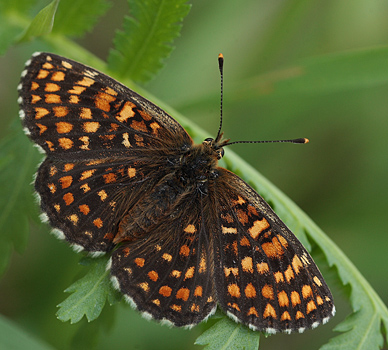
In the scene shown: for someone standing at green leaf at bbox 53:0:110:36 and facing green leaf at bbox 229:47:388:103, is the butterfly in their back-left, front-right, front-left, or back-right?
front-right

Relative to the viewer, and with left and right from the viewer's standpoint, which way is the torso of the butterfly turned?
facing away from the viewer and to the right of the viewer

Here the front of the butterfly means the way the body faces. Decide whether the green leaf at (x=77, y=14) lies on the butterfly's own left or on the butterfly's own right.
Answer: on the butterfly's own left

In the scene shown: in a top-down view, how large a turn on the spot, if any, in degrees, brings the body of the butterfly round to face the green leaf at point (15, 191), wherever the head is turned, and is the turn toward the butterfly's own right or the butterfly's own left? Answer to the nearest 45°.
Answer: approximately 135° to the butterfly's own left

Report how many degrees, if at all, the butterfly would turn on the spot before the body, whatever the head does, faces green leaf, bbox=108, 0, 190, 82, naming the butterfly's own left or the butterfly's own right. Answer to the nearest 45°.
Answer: approximately 90° to the butterfly's own left

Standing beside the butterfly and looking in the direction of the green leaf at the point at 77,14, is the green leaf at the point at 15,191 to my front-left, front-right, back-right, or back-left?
front-left
